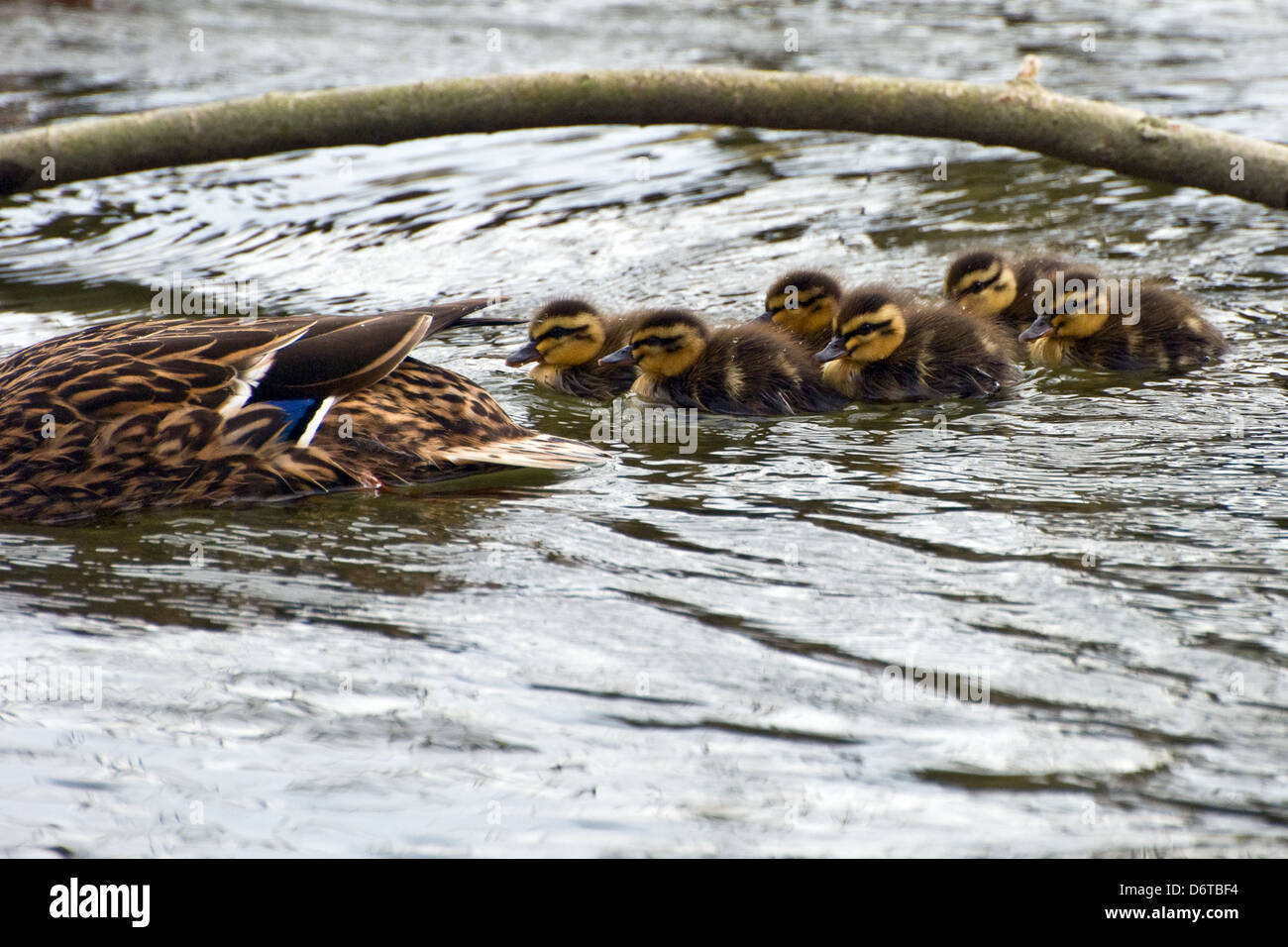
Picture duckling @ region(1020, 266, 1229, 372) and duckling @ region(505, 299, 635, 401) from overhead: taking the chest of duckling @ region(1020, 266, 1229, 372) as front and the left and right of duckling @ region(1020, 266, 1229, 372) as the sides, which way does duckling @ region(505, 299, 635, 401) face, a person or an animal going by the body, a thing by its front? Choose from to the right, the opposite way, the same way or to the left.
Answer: the same way

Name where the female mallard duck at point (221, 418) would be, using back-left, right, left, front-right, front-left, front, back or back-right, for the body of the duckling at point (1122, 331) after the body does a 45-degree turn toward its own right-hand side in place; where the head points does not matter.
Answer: left

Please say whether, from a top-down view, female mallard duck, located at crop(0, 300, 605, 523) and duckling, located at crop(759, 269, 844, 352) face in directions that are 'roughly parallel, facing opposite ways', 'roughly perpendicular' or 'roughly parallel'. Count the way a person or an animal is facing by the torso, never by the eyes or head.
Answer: roughly parallel

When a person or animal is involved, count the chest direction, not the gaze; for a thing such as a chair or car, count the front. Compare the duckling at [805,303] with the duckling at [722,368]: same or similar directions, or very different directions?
same or similar directions

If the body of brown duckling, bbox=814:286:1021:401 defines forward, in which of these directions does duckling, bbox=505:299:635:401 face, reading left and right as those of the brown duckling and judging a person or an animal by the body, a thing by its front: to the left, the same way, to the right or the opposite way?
the same way

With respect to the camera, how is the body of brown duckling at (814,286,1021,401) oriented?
to the viewer's left

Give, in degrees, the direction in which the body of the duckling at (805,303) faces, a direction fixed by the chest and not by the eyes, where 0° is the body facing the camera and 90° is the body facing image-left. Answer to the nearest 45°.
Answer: approximately 90°

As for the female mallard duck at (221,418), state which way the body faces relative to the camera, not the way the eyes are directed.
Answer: to the viewer's left

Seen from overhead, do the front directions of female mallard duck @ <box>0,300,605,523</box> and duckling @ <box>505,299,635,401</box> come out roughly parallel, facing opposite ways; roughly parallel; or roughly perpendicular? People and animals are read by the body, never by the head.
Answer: roughly parallel

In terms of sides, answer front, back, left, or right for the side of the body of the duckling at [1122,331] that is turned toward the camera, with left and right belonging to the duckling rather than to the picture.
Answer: left

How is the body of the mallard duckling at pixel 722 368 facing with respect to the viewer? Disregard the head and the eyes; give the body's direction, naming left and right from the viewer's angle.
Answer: facing to the left of the viewer
